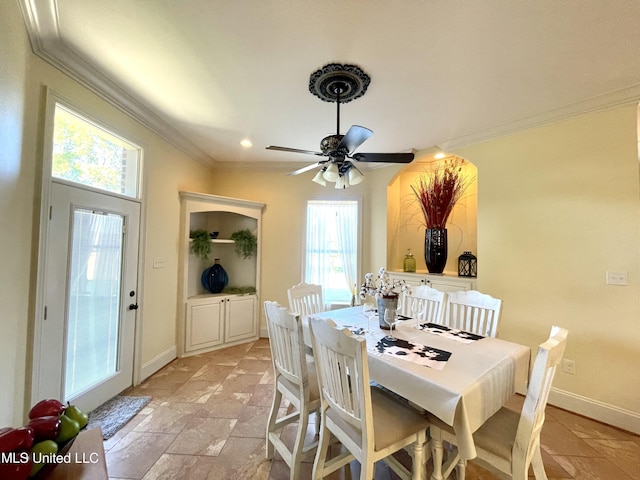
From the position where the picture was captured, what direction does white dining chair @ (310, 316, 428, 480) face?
facing away from the viewer and to the right of the viewer

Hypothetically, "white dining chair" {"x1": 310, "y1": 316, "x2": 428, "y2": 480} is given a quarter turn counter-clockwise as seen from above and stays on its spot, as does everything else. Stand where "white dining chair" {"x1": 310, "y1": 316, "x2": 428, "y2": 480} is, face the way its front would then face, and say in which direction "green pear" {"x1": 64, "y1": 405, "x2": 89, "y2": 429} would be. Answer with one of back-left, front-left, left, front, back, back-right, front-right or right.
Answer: left

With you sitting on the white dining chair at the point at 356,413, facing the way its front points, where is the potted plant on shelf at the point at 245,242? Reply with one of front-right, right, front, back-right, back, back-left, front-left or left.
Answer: left

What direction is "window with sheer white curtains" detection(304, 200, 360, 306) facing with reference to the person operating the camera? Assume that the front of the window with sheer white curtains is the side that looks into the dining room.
facing the viewer

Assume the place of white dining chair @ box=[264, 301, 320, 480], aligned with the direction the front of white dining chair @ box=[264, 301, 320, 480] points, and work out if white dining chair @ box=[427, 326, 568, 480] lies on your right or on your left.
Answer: on your right

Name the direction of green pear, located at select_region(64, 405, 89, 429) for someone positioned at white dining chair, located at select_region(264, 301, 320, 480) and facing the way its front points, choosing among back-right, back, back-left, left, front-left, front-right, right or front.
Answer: back

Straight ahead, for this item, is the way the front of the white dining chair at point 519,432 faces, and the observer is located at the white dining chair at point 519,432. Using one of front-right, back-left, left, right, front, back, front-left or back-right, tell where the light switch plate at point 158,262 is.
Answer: front-left

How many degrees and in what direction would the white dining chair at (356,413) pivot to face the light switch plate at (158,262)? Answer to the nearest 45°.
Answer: approximately 90° to its left

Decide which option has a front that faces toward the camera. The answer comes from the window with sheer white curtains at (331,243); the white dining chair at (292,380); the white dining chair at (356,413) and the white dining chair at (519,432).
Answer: the window with sheer white curtains

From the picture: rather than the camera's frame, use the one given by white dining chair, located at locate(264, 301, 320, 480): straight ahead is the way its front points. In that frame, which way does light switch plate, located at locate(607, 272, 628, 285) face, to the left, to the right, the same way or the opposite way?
the opposite way

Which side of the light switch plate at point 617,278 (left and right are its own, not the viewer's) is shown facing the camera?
front
